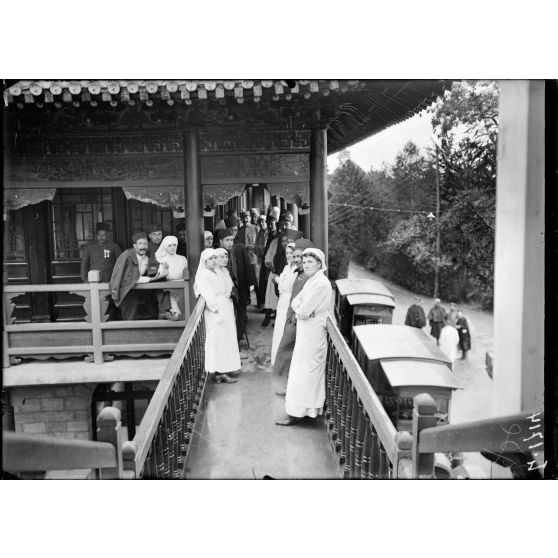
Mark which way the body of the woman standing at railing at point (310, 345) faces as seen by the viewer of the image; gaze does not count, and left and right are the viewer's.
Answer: facing to the left of the viewer

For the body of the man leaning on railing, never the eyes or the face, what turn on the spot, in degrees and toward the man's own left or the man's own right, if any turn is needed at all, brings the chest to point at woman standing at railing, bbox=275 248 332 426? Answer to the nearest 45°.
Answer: approximately 45° to the man's own left

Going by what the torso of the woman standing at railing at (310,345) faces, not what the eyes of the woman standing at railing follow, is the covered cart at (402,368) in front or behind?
behind
